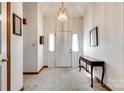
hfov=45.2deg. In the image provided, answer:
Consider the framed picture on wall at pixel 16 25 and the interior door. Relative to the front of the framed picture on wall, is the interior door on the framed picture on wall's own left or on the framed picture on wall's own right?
on the framed picture on wall's own right

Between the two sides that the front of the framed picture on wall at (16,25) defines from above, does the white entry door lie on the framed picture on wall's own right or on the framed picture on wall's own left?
on the framed picture on wall's own left

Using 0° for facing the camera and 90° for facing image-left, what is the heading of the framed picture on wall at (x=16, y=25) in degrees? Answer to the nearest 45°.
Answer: approximately 315°
